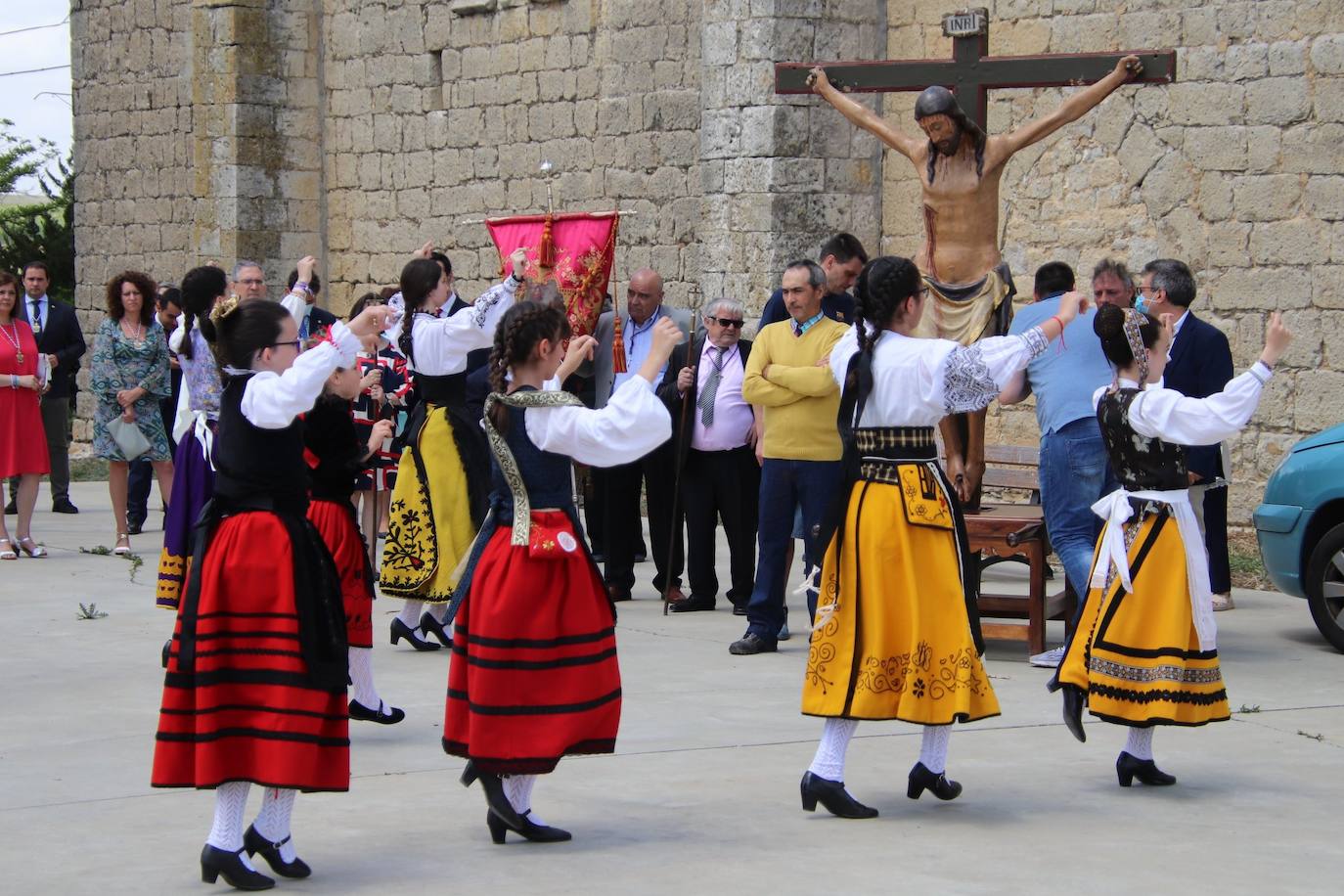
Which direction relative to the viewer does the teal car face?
to the viewer's left

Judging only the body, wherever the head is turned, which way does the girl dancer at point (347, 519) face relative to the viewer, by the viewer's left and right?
facing to the right of the viewer

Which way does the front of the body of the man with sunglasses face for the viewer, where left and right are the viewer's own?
facing the viewer

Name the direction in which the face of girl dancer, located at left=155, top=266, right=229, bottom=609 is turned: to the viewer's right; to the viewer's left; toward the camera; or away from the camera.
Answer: away from the camera

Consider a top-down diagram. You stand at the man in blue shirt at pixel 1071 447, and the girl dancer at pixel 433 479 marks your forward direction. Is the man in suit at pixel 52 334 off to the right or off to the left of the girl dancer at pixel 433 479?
right

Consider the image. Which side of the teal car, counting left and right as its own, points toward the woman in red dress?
front

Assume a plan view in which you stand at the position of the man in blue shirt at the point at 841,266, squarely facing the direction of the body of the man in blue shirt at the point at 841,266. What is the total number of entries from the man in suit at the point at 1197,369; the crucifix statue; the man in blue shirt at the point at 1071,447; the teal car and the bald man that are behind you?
1

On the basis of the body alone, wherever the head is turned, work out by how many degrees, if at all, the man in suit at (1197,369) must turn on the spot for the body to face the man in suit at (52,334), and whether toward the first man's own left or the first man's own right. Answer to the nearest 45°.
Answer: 0° — they already face them

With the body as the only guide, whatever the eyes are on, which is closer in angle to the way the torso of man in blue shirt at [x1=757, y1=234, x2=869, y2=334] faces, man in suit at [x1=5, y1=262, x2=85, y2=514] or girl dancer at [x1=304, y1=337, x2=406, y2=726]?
the girl dancer

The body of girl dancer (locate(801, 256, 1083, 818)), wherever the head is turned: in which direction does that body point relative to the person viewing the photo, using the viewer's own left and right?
facing away from the viewer and to the right of the viewer

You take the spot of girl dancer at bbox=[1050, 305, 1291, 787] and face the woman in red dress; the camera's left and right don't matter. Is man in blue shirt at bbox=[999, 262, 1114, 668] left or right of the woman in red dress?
right
